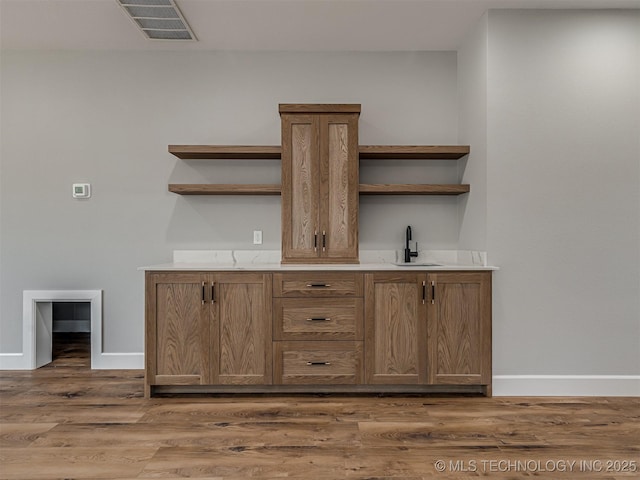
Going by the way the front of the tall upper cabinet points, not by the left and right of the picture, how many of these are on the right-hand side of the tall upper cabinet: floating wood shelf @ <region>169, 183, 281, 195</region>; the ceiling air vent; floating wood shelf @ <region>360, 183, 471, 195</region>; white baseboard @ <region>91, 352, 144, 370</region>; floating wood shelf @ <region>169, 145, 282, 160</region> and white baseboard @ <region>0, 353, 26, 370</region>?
5

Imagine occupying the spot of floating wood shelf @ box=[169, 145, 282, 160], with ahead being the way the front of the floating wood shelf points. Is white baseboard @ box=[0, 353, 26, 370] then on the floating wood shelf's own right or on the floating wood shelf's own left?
on the floating wood shelf's own right

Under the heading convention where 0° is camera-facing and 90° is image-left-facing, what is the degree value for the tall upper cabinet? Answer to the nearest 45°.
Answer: approximately 0°

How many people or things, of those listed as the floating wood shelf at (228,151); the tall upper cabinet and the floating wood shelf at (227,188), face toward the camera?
3

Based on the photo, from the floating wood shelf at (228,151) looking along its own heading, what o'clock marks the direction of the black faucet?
The black faucet is roughly at 9 o'clock from the floating wood shelf.

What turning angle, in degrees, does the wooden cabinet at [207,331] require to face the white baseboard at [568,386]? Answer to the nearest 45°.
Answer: approximately 90° to its left

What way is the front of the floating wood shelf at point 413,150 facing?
toward the camera

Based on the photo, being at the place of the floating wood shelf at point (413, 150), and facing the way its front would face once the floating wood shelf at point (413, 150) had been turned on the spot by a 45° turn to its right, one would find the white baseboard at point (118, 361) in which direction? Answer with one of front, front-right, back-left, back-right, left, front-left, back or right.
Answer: front-right

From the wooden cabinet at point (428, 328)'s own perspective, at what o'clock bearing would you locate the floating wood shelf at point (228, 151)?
The floating wood shelf is roughly at 3 o'clock from the wooden cabinet.

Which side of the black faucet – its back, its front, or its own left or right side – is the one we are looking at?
front

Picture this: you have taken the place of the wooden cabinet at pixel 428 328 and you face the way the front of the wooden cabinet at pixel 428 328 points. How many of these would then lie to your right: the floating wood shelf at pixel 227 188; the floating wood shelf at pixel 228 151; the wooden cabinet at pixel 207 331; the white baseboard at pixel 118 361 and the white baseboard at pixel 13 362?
5

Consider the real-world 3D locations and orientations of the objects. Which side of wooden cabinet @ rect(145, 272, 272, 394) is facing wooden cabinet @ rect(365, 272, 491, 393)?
left

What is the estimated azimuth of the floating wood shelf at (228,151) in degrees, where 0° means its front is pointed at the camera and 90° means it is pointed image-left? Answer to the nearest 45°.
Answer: approximately 0°
